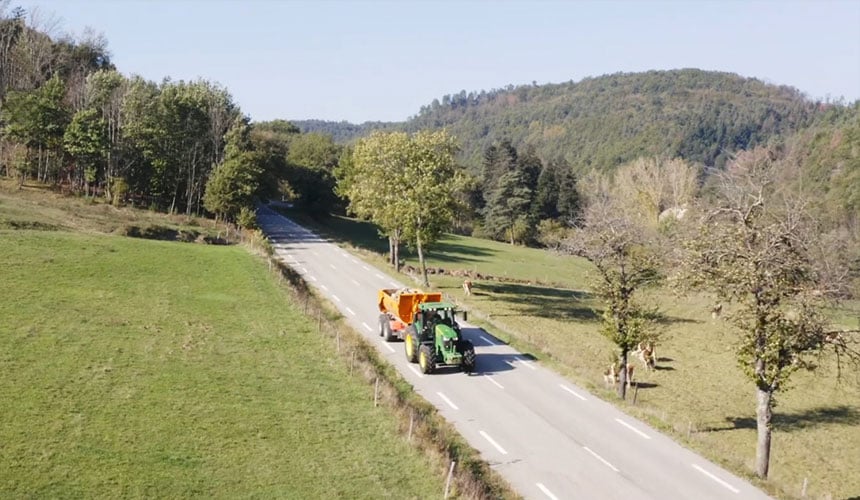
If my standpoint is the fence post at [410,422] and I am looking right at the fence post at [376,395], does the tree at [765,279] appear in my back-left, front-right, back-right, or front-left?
back-right

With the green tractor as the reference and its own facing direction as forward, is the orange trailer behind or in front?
behind

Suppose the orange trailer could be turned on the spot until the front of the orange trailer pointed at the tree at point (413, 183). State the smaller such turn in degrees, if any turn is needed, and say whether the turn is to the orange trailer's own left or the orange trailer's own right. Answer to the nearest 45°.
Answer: approximately 135° to the orange trailer's own left

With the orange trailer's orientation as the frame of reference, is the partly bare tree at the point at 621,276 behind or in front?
in front

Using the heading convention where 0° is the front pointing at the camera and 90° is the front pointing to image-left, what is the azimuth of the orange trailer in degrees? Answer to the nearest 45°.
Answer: approximately 315°

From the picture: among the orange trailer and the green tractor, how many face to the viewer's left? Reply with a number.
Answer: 0

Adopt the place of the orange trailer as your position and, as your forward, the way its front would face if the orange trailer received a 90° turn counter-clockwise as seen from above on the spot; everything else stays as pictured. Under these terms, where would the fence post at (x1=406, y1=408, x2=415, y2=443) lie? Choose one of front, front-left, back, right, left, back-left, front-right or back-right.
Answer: back-right

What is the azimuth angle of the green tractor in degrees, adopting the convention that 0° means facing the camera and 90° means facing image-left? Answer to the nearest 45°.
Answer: approximately 315°

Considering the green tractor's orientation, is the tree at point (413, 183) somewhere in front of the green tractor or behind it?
behind

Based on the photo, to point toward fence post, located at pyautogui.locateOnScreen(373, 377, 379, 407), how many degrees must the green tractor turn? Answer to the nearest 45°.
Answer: approximately 45° to its right

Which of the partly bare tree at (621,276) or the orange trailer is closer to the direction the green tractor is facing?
the partly bare tree

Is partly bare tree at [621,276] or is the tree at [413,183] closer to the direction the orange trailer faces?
the partly bare tree
